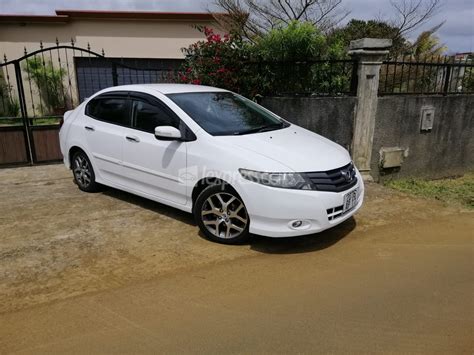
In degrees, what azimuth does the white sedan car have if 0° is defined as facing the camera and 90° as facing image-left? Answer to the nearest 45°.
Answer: approximately 315°

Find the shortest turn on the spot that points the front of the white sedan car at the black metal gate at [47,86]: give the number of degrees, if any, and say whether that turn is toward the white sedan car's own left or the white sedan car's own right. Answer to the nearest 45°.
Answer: approximately 180°

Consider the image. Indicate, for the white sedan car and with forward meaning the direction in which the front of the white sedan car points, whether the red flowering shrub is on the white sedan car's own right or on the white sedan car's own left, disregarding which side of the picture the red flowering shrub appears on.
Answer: on the white sedan car's own left
